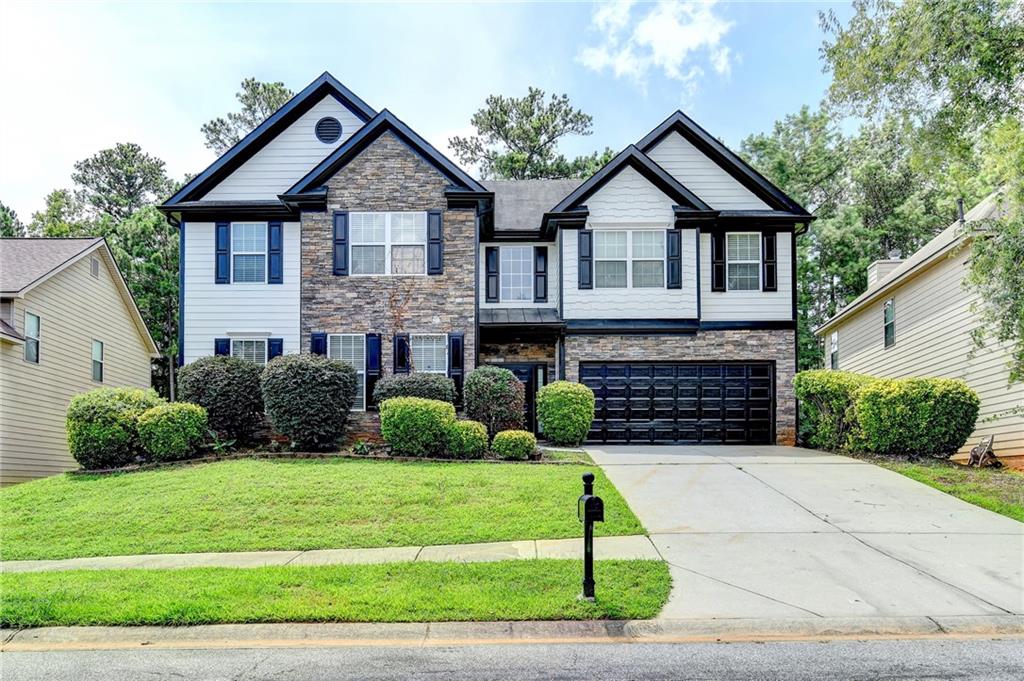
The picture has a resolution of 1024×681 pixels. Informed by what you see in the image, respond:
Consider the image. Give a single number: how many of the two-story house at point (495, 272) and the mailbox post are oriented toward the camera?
2

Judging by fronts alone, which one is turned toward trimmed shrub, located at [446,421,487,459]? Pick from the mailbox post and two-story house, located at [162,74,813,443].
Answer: the two-story house

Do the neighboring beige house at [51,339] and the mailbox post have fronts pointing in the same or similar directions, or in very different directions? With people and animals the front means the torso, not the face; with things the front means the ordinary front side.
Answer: same or similar directions

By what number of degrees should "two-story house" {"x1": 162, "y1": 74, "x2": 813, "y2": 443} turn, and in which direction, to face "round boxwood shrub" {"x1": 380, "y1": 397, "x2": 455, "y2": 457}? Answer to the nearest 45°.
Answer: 0° — it already faces it

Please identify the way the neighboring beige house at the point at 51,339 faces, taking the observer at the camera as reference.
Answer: facing the viewer and to the left of the viewer

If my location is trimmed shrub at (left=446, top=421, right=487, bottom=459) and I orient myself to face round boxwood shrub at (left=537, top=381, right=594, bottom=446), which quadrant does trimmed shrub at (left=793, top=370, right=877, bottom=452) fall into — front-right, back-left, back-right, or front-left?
front-right

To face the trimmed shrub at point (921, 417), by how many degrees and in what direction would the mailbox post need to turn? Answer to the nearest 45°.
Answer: approximately 135° to its left

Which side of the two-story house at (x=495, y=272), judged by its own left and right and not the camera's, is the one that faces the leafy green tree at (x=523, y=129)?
back

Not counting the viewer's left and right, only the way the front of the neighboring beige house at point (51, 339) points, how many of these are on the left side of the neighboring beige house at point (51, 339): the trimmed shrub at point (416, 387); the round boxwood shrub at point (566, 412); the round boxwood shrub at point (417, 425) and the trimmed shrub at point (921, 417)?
4

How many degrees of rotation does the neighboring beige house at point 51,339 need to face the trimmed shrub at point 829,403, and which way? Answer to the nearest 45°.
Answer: approximately 90° to its left

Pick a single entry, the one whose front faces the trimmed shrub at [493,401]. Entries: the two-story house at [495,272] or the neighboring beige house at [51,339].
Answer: the two-story house

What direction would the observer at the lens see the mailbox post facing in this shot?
facing the viewer

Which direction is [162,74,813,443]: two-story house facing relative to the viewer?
toward the camera

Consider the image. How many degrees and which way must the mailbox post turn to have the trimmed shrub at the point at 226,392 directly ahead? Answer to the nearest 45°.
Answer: approximately 135° to its right

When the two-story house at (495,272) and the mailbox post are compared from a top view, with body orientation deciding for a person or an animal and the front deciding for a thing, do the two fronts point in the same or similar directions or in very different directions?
same or similar directions

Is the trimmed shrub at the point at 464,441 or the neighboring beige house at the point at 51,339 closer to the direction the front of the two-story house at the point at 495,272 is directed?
the trimmed shrub
